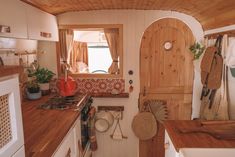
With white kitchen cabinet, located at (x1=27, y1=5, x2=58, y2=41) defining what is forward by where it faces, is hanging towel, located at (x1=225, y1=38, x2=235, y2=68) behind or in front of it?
in front

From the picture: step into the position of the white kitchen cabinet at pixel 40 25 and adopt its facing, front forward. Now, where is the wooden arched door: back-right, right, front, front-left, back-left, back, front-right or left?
front-left

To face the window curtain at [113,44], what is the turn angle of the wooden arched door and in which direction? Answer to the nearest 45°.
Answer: approximately 90° to its right

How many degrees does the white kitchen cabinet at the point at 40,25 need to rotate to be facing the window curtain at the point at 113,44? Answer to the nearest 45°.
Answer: approximately 90° to its left

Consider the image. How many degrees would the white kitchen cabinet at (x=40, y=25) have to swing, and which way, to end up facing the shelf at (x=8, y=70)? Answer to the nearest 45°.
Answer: approximately 45° to its right

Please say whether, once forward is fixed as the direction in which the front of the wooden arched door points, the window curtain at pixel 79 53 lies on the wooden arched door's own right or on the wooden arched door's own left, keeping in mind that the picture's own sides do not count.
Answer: on the wooden arched door's own right

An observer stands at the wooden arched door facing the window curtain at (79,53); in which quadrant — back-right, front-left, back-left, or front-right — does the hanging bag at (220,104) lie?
back-left

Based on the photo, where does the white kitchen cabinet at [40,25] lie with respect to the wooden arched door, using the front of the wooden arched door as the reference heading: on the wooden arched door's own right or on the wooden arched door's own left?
on the wooden arched door's own right

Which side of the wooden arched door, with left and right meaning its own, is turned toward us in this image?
front

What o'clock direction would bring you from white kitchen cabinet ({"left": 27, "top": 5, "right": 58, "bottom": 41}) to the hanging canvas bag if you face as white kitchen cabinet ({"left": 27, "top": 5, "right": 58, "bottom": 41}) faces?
The hanging canvas bag is roughly at 11 o'clock from the white kitchen cabinet.

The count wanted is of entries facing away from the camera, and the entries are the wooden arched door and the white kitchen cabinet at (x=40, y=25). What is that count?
0

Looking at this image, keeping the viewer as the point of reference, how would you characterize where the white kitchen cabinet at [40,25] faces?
facing the viewer and to the right of the viewer

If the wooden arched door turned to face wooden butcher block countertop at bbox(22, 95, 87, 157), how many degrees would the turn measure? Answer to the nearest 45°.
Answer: approximately 45° to its right

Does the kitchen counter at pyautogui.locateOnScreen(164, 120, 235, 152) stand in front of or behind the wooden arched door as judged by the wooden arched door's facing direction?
in front

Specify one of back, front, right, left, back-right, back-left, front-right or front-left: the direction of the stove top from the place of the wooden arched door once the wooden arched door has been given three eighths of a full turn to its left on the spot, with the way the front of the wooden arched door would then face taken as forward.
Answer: back

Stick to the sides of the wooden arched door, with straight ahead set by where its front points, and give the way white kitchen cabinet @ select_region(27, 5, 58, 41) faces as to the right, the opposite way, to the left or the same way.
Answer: to the left
